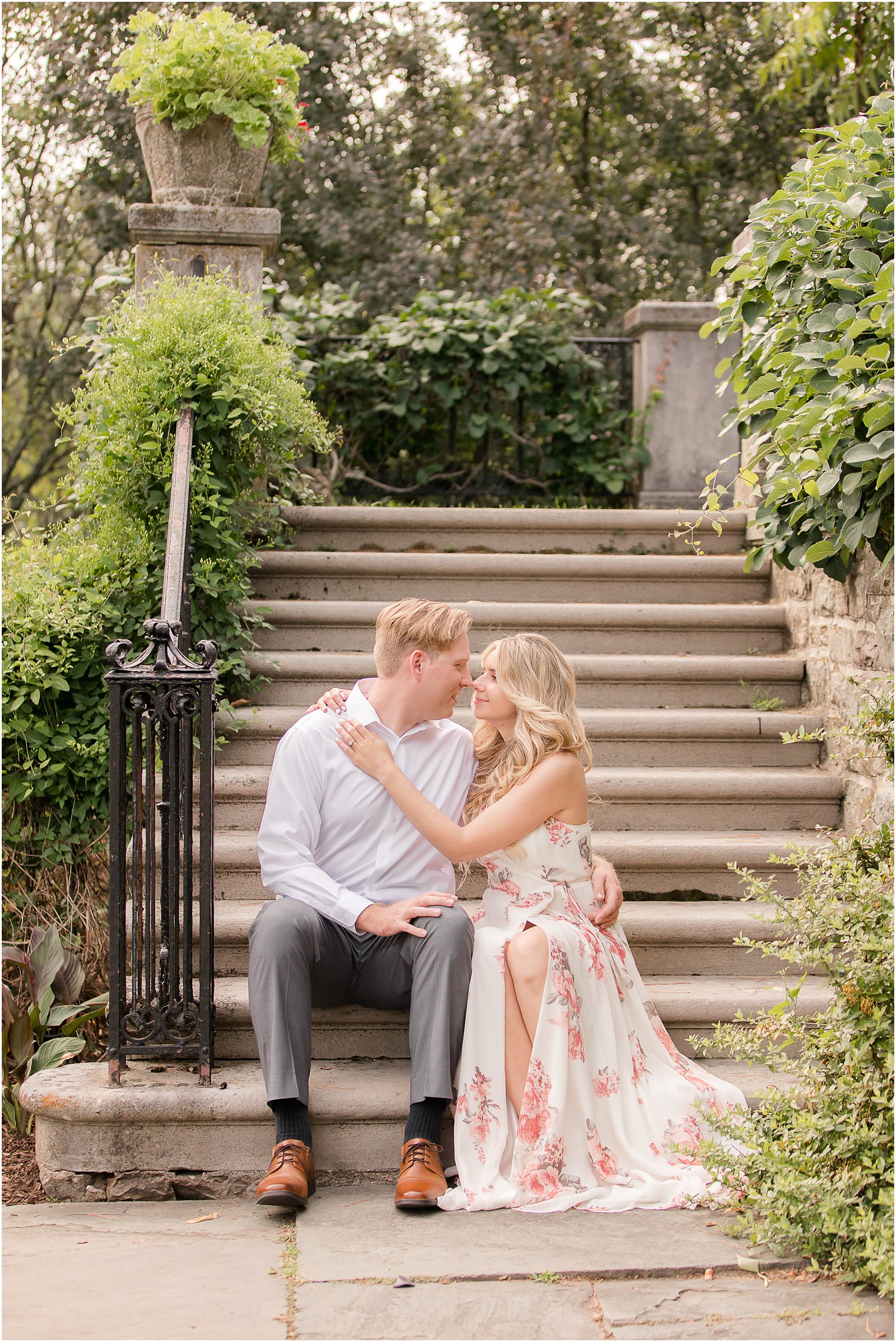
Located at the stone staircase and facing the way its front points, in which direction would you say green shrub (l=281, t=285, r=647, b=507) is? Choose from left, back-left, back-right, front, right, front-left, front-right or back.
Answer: back

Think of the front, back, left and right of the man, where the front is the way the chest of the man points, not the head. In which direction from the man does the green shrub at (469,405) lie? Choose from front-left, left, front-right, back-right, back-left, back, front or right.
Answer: back

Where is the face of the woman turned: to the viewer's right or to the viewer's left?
to the viewer's left

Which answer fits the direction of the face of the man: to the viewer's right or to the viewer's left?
to the viewer's right

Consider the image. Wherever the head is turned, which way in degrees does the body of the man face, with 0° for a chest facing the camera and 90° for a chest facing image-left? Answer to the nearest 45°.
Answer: approximately 0°
